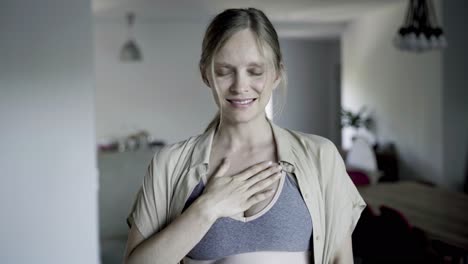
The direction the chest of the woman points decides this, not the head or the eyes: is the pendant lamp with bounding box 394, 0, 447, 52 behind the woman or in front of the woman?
behind

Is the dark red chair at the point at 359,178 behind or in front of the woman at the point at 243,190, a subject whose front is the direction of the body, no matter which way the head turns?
behind

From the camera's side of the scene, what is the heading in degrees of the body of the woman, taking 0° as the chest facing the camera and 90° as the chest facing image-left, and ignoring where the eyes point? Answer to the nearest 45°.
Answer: approximately 0°

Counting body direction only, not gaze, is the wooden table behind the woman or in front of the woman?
behind
